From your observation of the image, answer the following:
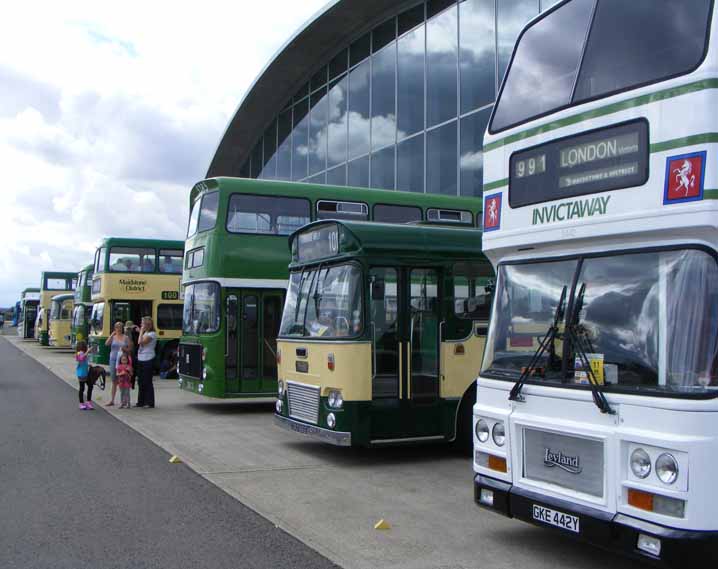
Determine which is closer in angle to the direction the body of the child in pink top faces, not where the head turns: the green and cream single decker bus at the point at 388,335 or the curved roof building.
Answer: the green and cream single decker bus

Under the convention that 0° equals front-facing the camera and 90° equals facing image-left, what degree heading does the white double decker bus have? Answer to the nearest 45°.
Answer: approximately 45°

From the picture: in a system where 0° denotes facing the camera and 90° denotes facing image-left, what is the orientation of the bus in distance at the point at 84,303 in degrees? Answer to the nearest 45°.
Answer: approximately 45°

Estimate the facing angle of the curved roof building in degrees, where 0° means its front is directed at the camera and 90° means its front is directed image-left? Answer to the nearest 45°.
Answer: approximately 45°

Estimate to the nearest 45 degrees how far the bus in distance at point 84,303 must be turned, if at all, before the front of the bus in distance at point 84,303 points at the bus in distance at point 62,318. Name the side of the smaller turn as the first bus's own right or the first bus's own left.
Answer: approximately 135° to the first bus's own right

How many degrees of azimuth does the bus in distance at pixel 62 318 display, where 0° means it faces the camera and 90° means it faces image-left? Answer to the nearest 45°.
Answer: approximately 45°

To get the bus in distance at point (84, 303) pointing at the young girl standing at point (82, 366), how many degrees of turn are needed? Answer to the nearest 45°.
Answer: approximately 45° to its left

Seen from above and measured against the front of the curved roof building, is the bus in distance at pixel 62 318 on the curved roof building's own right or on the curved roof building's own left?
on the curved roof building's own right

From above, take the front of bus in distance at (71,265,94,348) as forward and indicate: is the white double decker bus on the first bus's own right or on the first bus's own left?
on the first bus's own left

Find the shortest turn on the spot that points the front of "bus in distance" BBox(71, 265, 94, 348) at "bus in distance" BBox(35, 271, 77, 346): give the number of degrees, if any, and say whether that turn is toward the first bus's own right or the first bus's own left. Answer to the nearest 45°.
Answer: approximately 135° to the first bus's own right

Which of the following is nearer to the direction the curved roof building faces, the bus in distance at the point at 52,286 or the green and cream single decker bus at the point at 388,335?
the green and cream single decker bus
